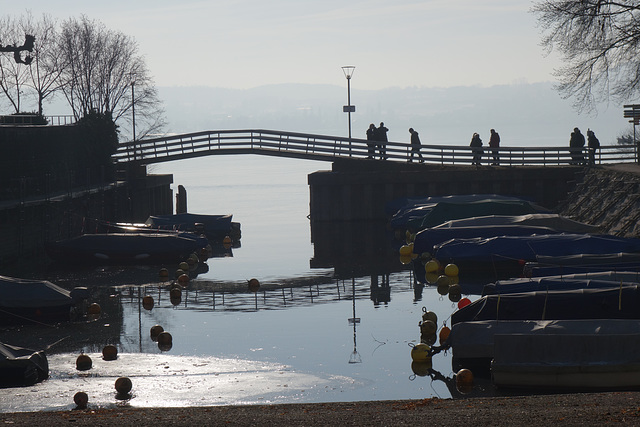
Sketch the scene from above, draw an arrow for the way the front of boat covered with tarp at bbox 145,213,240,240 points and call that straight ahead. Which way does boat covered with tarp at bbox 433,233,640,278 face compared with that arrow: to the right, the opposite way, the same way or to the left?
the opposite way

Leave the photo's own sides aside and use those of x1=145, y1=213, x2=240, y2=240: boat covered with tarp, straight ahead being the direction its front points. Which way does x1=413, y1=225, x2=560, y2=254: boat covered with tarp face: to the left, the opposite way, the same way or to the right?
the opposite way

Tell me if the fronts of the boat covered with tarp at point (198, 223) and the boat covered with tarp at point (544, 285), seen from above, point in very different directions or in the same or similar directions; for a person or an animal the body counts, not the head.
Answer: very different directions

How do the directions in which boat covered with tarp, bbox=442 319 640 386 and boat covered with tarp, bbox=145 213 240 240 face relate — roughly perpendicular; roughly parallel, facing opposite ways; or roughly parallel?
roughly parallel, facing opposite ways

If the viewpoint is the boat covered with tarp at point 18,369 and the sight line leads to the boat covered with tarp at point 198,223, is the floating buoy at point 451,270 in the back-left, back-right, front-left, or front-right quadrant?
front-right
